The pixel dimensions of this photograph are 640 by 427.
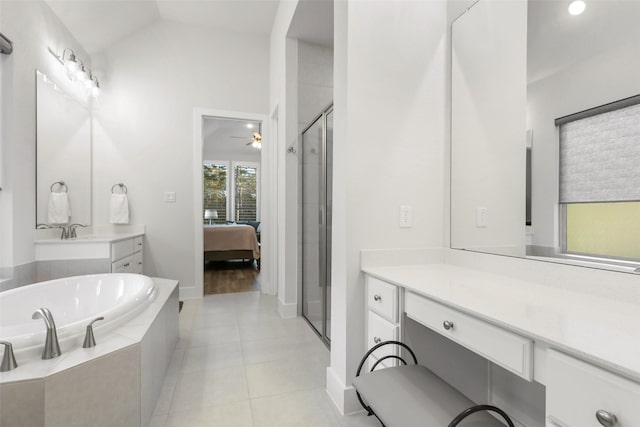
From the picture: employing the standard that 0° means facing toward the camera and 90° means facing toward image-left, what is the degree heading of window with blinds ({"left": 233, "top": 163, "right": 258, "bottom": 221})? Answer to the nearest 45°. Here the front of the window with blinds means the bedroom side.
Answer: approximately 0°

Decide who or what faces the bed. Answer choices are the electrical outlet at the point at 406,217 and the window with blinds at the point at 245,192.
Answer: the window with blinds

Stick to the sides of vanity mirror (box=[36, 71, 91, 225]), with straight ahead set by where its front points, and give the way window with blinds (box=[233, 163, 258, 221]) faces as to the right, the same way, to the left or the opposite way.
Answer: to the right

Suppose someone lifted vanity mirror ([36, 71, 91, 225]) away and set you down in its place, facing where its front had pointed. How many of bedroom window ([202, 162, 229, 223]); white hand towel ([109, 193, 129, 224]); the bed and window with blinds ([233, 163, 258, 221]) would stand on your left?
4

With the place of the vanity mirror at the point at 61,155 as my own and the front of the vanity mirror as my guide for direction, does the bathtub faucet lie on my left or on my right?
on my right

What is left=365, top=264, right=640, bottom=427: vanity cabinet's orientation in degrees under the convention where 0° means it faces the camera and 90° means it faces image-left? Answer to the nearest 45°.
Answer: approximately 45°

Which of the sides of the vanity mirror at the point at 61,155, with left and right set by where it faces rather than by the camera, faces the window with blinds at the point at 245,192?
left

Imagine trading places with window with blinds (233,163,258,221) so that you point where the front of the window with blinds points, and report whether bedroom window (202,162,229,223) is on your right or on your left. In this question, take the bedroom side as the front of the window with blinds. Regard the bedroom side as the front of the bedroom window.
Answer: on your right

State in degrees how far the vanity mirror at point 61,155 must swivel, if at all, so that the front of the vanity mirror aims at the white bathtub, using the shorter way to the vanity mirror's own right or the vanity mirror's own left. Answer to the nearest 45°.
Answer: approximately 45° to the vanity mirror's own right

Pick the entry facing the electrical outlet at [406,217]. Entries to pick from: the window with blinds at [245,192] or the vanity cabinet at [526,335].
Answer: the window with blinds
